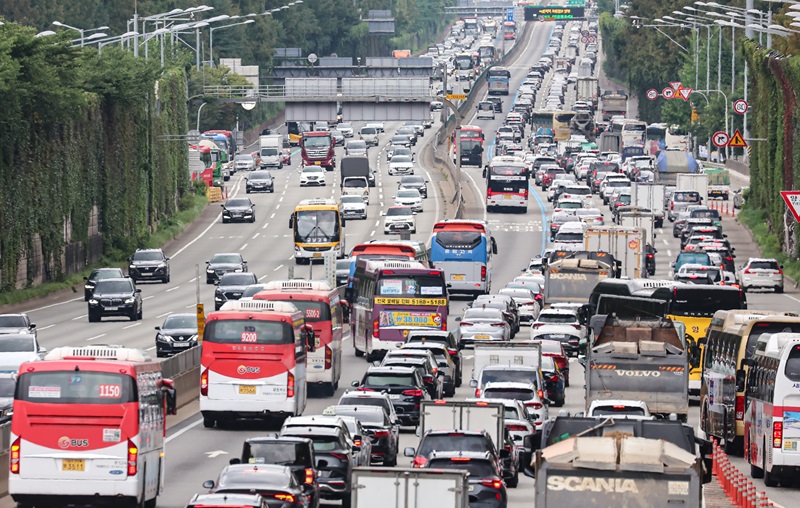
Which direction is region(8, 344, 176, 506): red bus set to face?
away from the camera

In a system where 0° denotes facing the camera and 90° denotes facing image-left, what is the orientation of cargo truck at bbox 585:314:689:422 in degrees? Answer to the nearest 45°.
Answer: approximately 180°

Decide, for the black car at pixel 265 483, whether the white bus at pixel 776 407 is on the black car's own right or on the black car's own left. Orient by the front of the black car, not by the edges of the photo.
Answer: on the black car's own right

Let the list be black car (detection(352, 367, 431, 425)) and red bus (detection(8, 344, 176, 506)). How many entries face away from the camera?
2

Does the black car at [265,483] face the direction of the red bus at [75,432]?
no

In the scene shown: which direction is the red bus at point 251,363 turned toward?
away from the camera

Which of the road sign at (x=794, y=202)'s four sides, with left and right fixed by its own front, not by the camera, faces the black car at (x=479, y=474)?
front

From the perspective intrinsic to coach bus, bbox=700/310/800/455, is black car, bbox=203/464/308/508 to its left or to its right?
on its left

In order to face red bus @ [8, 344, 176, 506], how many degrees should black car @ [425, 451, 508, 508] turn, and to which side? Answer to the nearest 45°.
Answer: approximately 90° to its left

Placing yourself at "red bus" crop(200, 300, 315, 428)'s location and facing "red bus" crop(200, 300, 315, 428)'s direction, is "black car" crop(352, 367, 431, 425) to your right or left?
on your right

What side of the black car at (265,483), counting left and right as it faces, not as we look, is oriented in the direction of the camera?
back

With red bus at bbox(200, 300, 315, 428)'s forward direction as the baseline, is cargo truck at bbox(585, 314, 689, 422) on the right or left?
on its right

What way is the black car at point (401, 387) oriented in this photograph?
away from the camera

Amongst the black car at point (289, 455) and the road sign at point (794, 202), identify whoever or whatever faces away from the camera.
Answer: the black car

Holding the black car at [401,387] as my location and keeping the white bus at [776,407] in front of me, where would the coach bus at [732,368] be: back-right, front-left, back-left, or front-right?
front-left

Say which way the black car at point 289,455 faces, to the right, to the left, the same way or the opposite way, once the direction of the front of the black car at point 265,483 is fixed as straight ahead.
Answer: the same way

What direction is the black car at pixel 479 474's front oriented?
away from the camera

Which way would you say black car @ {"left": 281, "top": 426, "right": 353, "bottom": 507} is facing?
away from the camera

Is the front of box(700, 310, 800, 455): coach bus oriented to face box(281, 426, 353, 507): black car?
no

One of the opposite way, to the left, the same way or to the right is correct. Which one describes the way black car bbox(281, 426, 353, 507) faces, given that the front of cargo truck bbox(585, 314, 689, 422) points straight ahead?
the same way

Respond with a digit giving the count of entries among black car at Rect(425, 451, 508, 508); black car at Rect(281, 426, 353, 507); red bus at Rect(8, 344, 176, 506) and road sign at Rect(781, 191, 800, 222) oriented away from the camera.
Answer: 3

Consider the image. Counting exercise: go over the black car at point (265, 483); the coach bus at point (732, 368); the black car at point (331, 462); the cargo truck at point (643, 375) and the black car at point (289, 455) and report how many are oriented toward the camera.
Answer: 0
